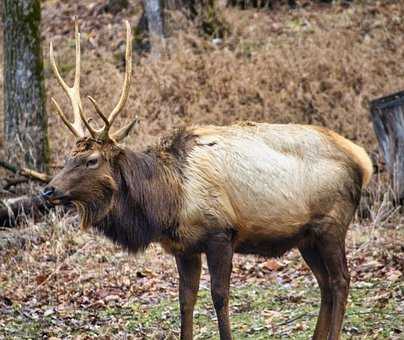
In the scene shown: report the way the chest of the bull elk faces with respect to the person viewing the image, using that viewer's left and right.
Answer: facing to the left of the viewer

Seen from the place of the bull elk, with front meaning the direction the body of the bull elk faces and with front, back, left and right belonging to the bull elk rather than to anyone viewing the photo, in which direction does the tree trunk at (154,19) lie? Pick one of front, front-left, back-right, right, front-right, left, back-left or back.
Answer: right

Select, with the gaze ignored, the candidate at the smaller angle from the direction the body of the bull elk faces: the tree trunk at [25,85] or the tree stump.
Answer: the tree trunk

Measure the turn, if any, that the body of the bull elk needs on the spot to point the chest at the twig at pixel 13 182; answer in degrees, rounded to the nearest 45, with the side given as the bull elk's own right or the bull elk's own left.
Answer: approximately 45° to the bull elk's own right

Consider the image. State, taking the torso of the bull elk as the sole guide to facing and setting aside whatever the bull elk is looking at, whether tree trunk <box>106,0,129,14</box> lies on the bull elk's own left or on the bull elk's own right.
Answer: on the bull elk's own right

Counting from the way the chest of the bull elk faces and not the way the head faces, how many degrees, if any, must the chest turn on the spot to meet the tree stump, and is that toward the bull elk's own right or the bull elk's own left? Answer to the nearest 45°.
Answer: approximately 135° to the bull elk's own right

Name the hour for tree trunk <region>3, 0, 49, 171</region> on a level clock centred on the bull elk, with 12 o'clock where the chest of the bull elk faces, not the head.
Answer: The tree trunk is roughly at 2 o'clock from the bull elk.
